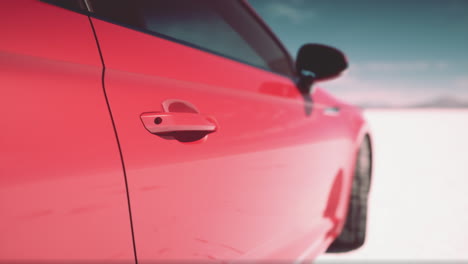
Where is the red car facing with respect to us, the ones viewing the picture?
facing away from the viewer and to the right of the viewer
